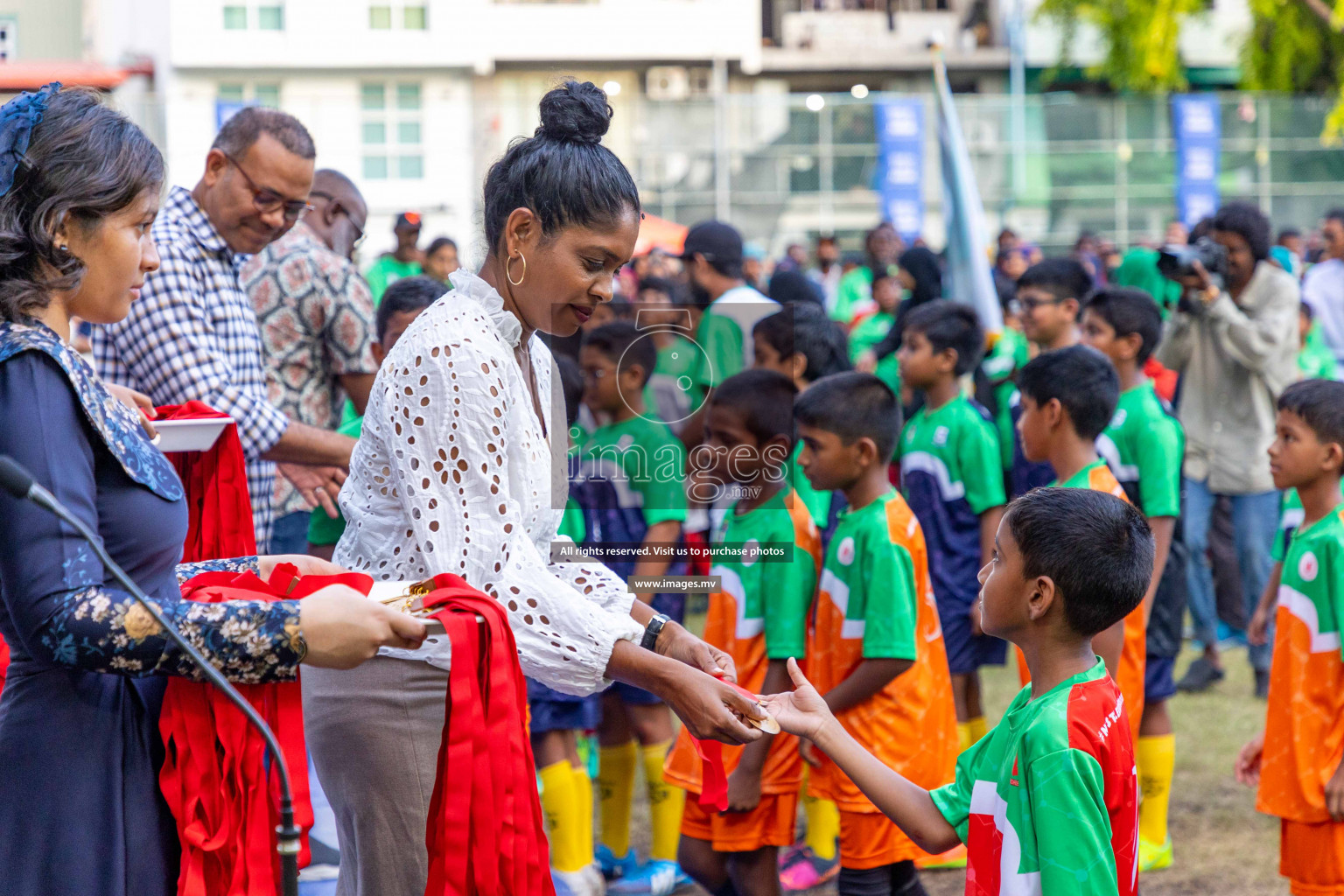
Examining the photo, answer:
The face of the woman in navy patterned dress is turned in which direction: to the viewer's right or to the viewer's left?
to the viewer's right

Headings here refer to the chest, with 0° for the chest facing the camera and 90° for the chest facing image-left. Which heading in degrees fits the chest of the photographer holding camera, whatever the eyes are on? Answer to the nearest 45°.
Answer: approximately 45°

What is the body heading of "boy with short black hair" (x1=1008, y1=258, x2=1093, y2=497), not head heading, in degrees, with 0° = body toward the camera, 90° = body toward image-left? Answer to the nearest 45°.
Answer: approximately 45°

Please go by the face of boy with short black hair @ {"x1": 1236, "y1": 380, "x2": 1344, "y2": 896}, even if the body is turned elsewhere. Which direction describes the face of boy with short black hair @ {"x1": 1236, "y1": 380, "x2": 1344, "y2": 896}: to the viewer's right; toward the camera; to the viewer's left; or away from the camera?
to the viewer's left

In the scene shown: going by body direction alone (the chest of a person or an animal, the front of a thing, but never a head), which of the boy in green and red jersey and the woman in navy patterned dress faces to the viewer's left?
the boy in green and red jersey

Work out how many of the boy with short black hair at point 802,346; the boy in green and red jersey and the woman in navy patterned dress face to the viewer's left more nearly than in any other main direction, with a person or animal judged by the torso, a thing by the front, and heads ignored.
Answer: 2

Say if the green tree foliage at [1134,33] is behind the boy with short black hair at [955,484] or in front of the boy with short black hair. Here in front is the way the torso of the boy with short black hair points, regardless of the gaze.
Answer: behind

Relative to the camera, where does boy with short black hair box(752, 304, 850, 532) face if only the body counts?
to the viewer's left

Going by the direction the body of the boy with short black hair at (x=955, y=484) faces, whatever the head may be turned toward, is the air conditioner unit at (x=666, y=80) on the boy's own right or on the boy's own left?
on the boy's own right

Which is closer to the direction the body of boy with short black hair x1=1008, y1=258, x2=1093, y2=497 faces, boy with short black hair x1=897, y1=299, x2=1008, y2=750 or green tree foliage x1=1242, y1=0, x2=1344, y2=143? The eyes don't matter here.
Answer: the boy with short black hair

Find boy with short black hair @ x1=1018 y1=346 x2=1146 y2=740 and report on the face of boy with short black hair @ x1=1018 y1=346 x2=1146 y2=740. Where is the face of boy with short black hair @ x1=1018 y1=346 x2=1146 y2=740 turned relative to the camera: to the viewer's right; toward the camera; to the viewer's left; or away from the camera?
to the viewer's left

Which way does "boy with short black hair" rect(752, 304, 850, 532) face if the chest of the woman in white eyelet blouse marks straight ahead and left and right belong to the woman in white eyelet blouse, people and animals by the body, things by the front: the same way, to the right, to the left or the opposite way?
the opposite way
